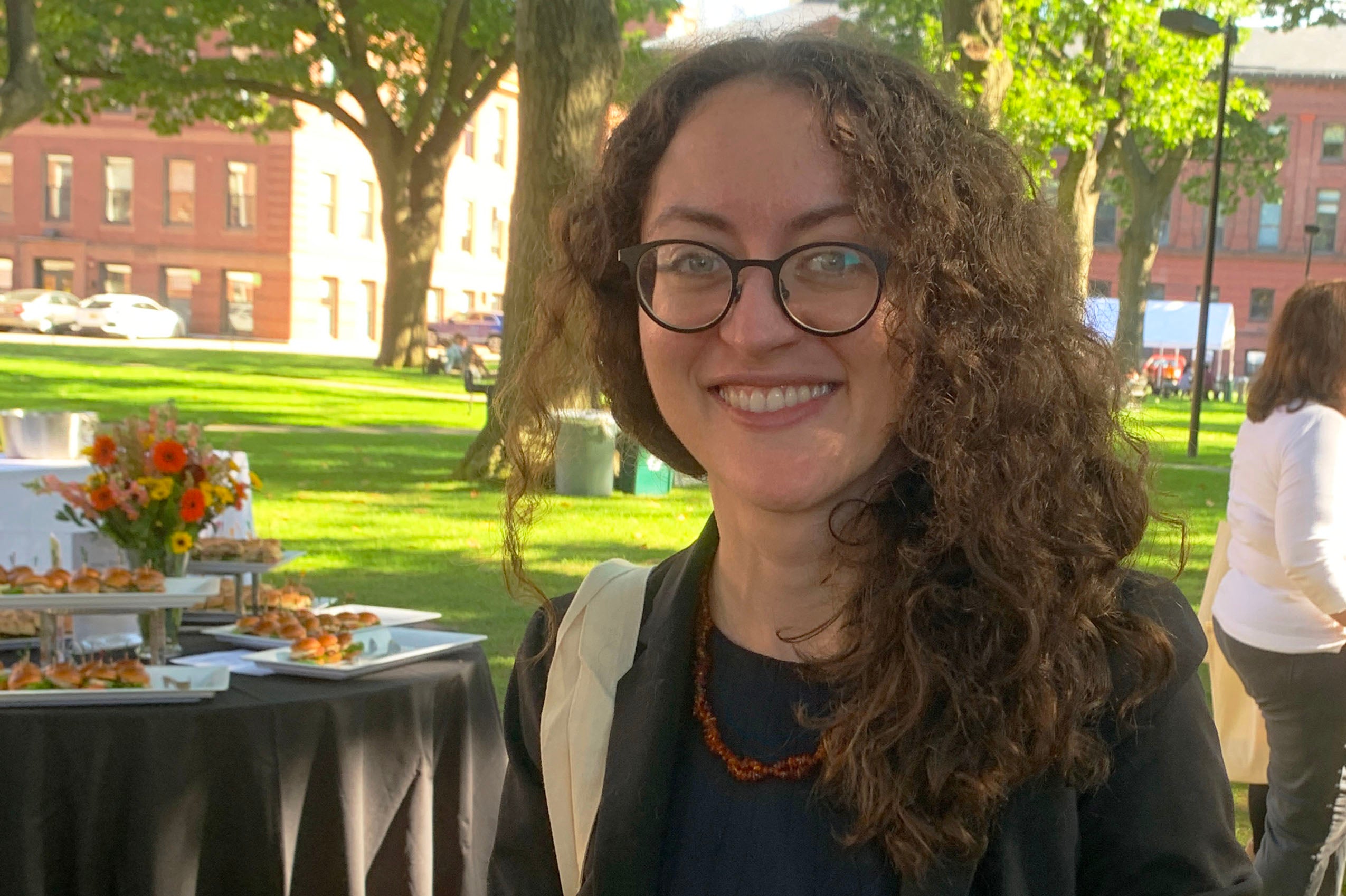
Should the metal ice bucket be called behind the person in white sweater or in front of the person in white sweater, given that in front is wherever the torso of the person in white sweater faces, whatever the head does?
behind

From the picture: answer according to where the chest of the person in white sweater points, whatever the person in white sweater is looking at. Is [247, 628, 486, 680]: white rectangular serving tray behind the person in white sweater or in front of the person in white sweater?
behind

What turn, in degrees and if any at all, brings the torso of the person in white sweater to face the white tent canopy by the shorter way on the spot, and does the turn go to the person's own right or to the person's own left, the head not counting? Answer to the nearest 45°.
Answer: approximately 45° to the person's own left

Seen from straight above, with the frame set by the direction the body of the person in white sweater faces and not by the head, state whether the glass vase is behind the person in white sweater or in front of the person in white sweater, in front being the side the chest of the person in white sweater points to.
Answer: behind

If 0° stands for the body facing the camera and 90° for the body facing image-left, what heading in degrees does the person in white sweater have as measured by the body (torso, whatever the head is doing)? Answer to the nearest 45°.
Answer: approximately 225°

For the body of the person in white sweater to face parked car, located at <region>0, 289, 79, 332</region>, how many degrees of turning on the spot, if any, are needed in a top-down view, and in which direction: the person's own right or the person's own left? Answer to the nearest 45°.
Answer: approximately 90° to the person's own left

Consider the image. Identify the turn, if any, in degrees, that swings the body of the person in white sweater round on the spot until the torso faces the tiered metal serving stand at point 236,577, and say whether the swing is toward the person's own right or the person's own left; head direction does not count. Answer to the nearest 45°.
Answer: approximately 135° to the person's own left
